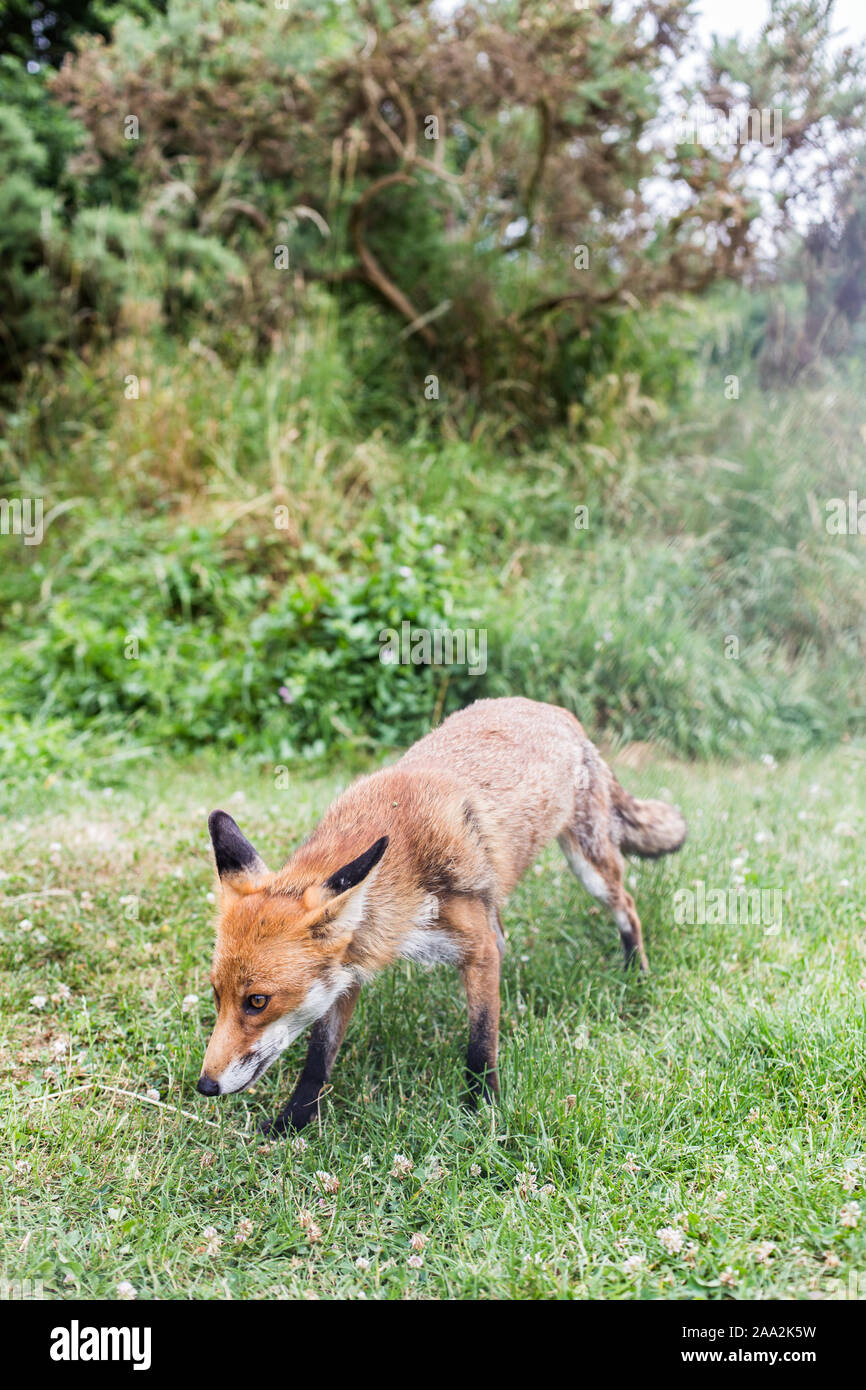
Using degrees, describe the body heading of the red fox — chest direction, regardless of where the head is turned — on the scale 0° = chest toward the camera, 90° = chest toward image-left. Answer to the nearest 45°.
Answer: approximately 45°
